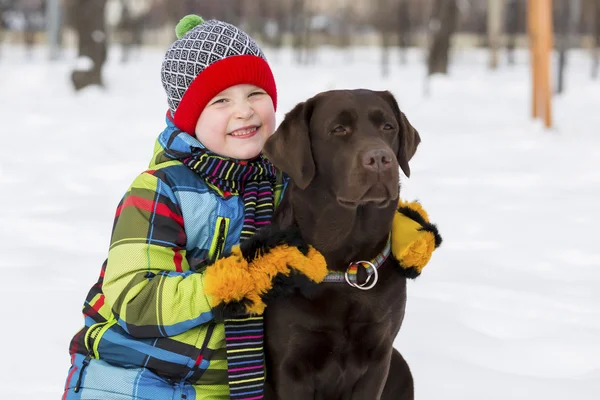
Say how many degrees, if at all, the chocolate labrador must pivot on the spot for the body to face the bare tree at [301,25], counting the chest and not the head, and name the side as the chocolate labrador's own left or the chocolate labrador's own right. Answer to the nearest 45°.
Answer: approximately 180°

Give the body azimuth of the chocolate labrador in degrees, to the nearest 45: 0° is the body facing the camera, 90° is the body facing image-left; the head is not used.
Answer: approximately 0°

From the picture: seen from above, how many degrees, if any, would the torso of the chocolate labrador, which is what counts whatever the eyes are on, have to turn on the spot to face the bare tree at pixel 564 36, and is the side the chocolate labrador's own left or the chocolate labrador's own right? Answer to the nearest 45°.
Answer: approximately 180°

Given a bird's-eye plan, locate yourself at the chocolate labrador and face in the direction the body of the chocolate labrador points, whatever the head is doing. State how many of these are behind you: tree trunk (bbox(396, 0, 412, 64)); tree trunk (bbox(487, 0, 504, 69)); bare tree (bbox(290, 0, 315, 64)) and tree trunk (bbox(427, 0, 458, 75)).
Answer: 4

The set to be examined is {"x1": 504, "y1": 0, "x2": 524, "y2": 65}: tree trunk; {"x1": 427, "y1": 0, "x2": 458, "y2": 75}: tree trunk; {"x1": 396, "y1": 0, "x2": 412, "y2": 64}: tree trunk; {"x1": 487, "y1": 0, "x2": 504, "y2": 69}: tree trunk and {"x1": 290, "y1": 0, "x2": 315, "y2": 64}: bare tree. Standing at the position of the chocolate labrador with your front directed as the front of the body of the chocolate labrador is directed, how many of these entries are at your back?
5

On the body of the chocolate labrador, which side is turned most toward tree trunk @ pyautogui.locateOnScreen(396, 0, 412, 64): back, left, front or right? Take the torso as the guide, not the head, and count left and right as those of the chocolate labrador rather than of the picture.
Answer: back

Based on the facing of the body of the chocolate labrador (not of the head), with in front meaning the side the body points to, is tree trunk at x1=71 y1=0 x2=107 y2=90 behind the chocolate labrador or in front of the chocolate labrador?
behind

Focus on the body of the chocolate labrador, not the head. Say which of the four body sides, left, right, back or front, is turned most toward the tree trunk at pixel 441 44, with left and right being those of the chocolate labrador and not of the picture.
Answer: back

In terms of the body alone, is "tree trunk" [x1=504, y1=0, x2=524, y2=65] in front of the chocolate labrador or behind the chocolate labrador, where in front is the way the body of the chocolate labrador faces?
behind
